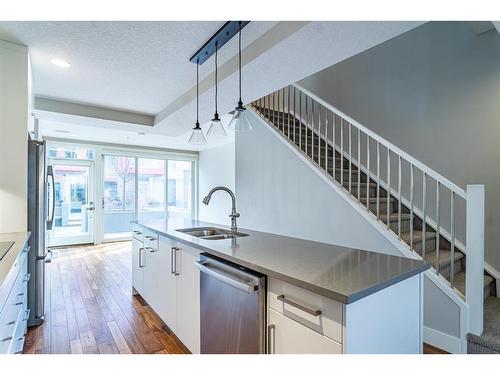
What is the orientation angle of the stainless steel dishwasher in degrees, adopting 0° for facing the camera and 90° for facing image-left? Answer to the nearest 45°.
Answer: approximately 45°

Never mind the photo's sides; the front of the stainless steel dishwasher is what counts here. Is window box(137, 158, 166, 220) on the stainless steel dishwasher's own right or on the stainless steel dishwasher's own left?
on the stainless steel dishwasher's own right

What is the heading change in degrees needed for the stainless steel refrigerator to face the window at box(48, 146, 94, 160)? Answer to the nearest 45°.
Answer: approximately 90° to its left

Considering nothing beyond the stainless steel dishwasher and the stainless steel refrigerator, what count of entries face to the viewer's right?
1

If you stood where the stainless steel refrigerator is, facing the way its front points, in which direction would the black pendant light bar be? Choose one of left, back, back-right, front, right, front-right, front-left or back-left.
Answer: front-right

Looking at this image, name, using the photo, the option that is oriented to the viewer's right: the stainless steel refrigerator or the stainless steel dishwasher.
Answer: the stainless steel refrigerator

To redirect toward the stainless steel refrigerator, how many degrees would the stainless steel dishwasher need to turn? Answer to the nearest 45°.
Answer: approximately 90° to its right

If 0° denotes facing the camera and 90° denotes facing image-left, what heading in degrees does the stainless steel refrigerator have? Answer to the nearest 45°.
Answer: approximately 270°

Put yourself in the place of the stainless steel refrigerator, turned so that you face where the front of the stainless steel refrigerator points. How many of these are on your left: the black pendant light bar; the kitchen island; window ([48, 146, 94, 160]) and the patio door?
2
